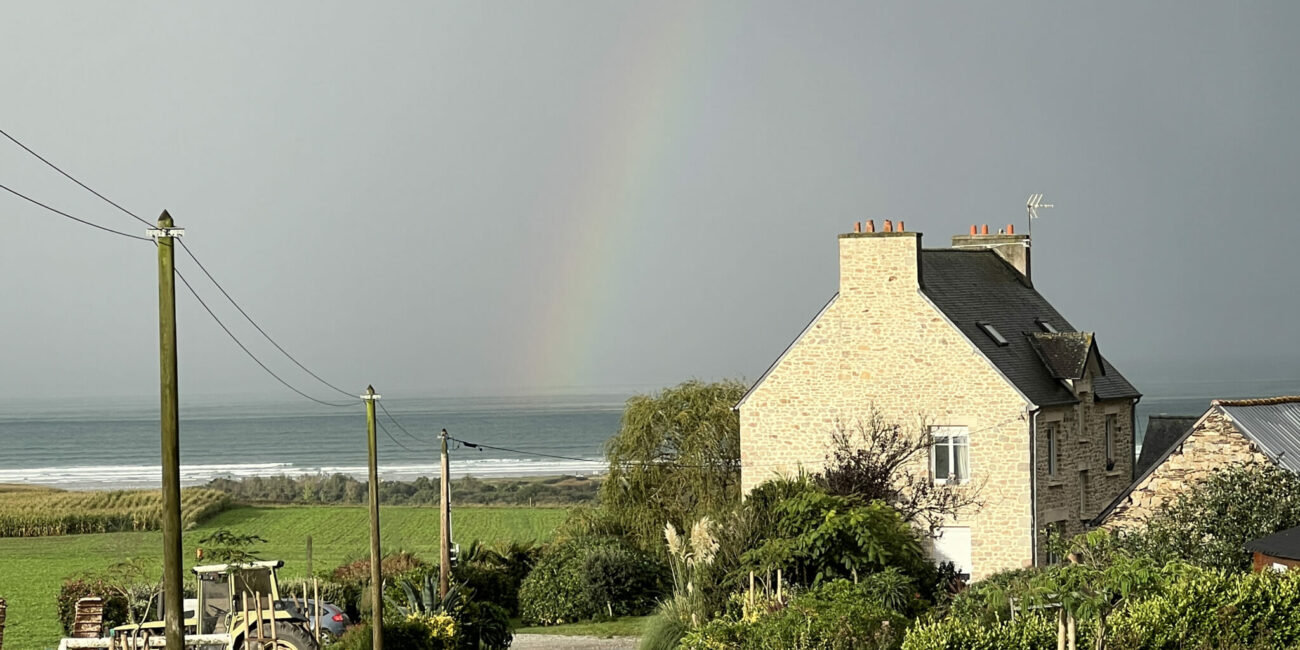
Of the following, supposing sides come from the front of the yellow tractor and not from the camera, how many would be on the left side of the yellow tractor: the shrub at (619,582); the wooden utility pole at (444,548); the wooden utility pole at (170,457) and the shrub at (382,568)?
1

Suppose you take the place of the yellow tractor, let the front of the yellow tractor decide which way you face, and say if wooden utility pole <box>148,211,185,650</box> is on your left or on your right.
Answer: on your left

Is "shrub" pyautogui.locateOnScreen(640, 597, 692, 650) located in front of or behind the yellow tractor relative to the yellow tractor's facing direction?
behind

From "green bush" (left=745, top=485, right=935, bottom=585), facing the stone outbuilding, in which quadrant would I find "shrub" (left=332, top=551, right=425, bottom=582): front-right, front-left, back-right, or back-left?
back-left

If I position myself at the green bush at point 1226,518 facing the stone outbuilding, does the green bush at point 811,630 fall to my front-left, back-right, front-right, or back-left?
back-left

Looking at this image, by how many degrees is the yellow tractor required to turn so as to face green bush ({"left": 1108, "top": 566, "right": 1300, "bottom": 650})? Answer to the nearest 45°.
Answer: approximately 135° to its left

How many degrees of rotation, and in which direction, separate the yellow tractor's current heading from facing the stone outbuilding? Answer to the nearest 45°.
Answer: approximately 180°

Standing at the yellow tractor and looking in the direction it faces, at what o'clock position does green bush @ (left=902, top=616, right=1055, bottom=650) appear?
The green bush is roughly at 7 o'clock from the yellow tractor.

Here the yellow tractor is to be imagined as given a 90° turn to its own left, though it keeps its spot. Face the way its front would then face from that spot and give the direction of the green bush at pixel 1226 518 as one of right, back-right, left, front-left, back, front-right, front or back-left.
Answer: left

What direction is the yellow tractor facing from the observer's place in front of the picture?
facing to the left of the viewer

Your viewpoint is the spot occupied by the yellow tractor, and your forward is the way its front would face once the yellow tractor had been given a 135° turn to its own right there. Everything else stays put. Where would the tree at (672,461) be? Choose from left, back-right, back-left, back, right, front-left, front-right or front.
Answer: front
